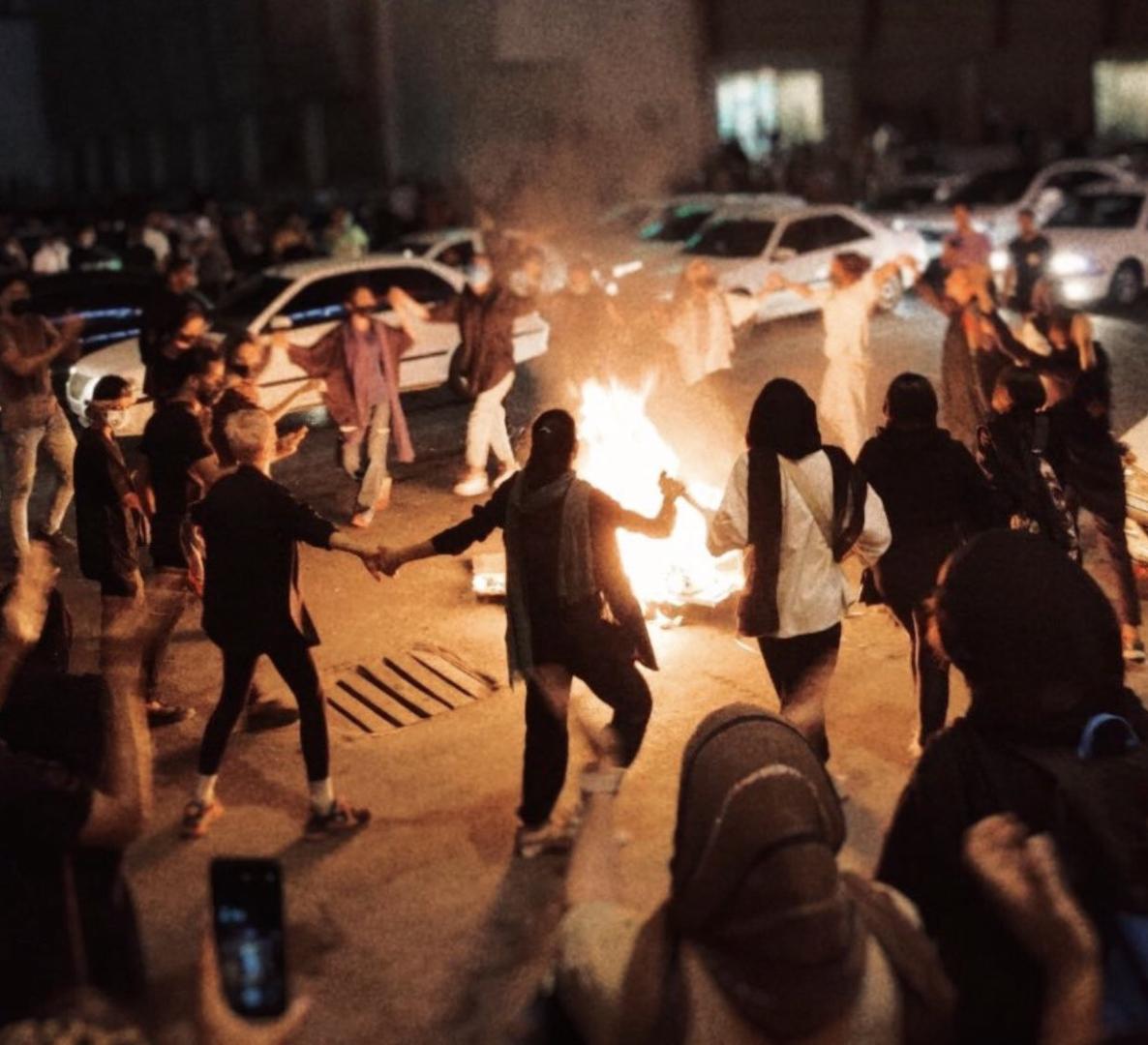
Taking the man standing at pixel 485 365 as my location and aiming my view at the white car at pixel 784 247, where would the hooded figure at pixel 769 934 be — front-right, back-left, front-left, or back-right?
back-right

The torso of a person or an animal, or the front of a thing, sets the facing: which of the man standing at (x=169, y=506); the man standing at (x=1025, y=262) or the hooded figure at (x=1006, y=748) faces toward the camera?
the man standing at (x=1025, y=262)

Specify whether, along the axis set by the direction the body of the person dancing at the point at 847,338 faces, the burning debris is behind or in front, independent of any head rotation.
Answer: in front

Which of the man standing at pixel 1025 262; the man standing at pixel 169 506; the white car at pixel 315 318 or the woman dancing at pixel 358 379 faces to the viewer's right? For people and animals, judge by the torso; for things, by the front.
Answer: the man standing at pixel 169 506

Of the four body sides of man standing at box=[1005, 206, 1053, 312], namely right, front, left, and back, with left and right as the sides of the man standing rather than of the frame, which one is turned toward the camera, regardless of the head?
front

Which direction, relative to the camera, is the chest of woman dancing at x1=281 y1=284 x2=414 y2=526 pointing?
toward the camera

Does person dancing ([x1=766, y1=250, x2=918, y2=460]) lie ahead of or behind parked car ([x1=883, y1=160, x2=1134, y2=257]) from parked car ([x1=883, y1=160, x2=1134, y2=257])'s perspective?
ahead

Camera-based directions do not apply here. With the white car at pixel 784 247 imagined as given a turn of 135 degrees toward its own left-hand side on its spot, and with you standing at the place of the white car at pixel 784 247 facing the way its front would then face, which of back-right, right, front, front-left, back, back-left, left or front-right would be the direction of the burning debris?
right

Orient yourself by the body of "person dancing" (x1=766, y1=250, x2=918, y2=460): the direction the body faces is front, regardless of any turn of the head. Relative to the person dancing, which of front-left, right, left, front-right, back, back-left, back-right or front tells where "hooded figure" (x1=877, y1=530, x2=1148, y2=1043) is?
front-left

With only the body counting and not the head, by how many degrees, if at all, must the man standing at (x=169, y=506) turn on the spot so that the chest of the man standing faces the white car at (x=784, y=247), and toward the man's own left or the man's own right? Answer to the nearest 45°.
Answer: approximately 45° to the man's own left

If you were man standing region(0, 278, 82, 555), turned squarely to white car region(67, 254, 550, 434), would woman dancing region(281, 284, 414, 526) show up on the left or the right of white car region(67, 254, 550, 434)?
right

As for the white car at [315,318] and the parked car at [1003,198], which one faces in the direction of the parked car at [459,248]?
the parked car at [1003,198]

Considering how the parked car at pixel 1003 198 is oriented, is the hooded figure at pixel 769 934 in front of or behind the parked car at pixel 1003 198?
in front

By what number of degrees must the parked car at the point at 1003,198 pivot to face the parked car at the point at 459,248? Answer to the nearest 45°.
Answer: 0° — it already faces it

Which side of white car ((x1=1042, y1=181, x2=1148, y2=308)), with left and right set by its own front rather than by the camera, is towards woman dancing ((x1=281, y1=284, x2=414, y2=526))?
front

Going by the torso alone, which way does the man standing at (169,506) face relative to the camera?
to the viewer's right
